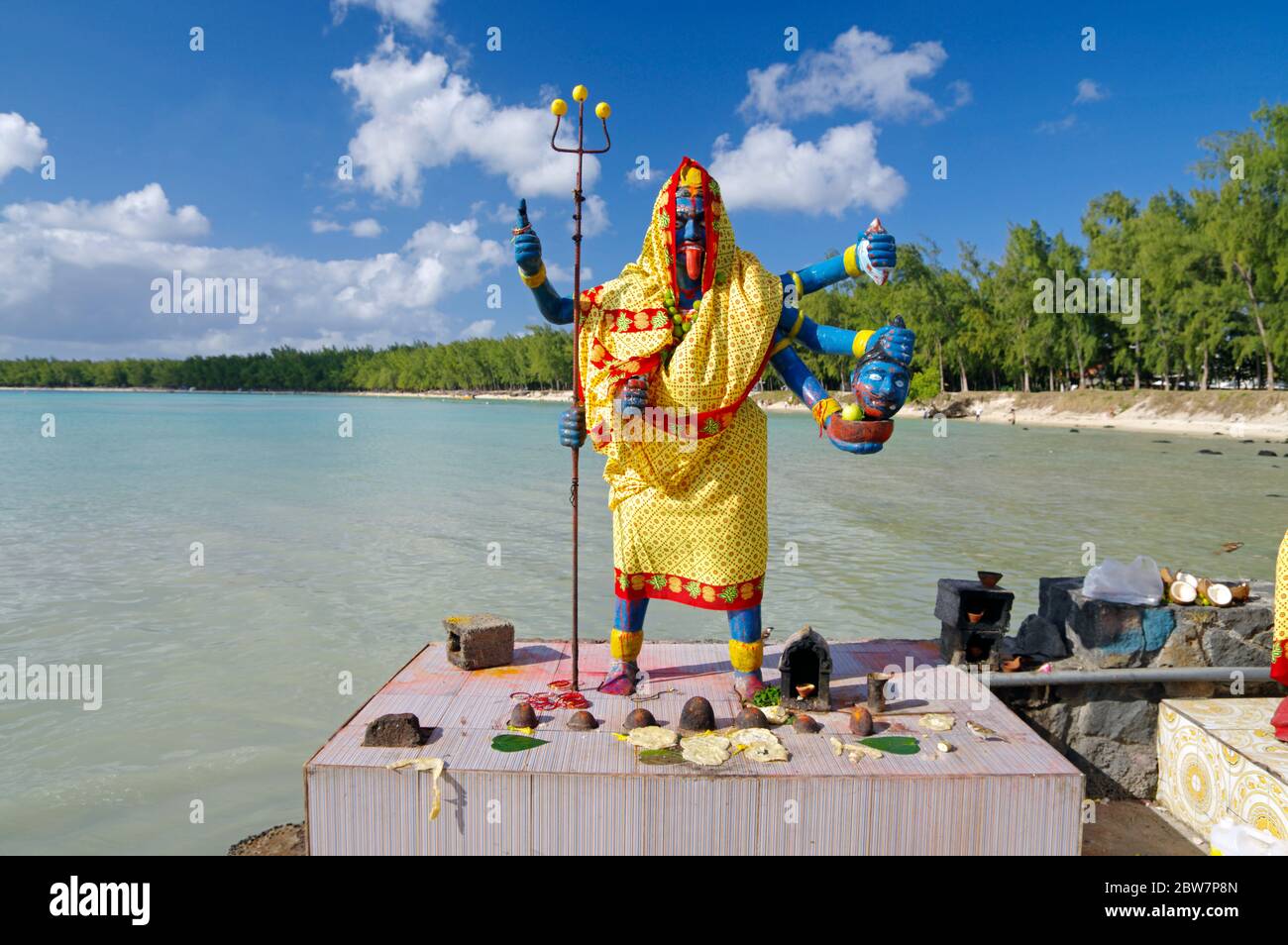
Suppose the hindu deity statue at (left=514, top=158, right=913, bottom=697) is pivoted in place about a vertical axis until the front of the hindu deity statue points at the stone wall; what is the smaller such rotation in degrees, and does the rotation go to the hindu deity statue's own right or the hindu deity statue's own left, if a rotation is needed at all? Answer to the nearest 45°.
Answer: approximately 90° to the hindu deity statue's own left

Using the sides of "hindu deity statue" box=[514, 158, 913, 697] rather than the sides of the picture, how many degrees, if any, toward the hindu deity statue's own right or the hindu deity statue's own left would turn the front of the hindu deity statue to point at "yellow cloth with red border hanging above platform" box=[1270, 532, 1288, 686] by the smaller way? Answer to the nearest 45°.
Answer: approximately 90° to the hindu deity statue's own left

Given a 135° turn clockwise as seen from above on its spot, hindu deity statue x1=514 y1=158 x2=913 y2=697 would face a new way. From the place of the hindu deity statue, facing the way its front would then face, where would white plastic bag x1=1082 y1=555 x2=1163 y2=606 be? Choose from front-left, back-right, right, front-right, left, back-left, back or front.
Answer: back-right

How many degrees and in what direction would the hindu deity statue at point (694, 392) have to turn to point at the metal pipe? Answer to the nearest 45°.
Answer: approximately 90° to its left

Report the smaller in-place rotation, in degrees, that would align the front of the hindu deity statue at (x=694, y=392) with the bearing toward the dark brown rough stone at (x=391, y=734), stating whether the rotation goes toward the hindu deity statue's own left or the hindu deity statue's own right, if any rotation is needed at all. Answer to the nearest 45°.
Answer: approximately 45° to the hindu deity statue's own right

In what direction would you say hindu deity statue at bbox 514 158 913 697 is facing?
toward the camera

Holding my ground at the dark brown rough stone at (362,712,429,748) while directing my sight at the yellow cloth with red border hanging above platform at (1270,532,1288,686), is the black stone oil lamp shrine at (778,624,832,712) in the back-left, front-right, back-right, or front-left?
front-left
